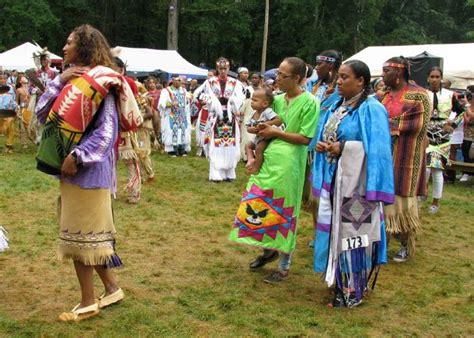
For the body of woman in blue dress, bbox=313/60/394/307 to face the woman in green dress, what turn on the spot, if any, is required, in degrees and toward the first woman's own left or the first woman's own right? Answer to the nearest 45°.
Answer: approximately 90° to the first woman's own right

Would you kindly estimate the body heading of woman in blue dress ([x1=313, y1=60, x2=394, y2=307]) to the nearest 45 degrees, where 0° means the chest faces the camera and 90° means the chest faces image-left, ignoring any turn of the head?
approximately 45°

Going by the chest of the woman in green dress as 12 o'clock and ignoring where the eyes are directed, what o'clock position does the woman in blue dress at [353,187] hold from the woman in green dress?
The woman in blue dress is roughly at 9 o'clock from the woman in green dress.

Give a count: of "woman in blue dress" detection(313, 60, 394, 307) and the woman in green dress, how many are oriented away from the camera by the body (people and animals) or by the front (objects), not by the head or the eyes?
0

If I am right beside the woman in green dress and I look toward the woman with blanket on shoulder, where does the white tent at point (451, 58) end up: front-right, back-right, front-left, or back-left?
back-right

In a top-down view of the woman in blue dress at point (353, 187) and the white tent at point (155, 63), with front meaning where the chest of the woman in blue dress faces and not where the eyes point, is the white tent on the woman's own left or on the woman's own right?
on the woman's own right

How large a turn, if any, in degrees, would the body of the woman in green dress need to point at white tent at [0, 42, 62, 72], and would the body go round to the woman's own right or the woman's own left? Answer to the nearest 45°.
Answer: approximately 90° to the woman's own right

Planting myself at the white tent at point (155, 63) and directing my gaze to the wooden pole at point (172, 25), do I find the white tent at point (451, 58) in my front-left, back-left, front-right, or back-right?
back-right

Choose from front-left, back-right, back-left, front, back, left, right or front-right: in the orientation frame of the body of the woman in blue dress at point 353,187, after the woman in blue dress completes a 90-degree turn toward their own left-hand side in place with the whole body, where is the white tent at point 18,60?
back

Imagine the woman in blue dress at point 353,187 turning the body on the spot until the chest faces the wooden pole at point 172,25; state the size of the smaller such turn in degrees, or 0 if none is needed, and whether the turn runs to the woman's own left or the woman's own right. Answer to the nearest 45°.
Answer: approximately 135° to the woman's own right

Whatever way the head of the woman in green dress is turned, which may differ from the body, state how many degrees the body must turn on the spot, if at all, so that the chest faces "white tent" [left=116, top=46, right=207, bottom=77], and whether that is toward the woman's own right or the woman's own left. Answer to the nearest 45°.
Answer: approximately 135° to the woman's own right

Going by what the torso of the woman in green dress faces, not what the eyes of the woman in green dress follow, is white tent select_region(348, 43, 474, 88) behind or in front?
behind

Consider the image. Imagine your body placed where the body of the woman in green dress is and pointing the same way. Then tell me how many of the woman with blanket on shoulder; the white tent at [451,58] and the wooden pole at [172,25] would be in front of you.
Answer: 1

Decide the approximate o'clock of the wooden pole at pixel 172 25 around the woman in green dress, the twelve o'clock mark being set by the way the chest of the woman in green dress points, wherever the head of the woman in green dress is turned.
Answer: The wooden pole is roughly at 4 o'clock from the woman in green dress.

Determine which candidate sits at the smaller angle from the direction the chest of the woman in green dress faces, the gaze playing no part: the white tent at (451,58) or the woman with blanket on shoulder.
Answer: the woman with blanket on shoulder
